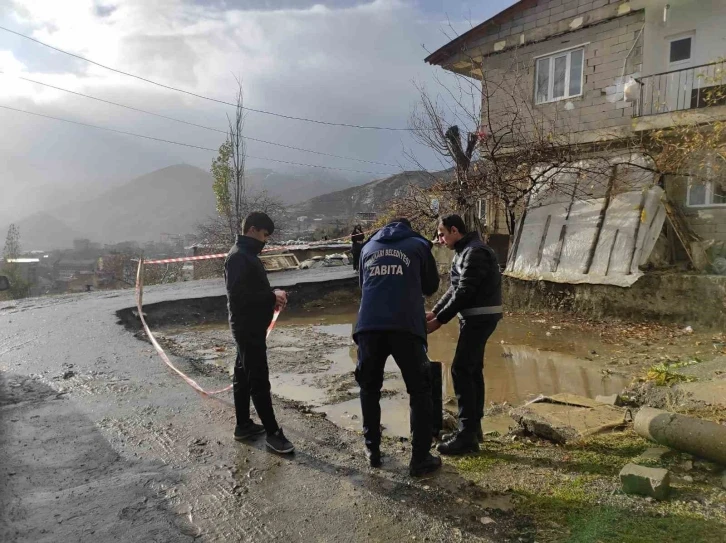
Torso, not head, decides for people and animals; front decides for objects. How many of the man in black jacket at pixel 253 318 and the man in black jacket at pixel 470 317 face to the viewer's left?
1

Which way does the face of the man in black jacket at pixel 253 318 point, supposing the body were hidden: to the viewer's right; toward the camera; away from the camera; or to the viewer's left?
to the viewer's right

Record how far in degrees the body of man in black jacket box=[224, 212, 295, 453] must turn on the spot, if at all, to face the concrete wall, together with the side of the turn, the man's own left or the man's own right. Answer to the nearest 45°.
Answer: approximately 45° to the man's own left

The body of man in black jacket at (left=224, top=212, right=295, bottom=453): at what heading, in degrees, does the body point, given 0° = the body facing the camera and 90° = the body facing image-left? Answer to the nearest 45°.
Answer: approximately 270°

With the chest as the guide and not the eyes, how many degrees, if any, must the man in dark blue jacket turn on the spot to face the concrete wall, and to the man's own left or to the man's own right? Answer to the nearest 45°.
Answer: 0° — they already face it

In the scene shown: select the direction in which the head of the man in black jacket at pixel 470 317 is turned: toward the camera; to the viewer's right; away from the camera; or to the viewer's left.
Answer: to the viewer's left

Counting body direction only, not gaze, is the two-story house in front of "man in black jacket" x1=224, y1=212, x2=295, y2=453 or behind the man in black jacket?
in front

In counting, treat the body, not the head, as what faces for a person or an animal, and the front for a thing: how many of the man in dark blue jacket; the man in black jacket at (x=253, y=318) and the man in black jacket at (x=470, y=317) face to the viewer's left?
1

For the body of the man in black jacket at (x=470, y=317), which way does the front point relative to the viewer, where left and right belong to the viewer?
facing to the left of the viewer

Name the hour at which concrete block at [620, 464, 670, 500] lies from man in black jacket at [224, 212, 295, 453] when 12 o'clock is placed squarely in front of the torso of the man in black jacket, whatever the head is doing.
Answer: The concrete block is roughly at 1 o'clock from the man in black jacket.

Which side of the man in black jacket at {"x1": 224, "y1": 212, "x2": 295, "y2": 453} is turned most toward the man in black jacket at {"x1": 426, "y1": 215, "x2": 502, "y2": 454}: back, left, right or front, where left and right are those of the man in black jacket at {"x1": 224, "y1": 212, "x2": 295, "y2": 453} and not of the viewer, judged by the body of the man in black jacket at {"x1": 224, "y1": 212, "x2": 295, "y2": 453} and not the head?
front

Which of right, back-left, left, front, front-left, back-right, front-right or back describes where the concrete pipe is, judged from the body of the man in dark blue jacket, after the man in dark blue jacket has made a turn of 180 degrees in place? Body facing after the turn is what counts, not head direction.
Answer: back-left

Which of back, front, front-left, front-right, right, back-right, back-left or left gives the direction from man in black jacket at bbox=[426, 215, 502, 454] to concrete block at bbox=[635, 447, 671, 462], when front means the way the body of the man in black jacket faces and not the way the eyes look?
back

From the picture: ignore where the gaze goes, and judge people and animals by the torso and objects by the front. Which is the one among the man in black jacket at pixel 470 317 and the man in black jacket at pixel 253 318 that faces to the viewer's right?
the man in black jacket at pixel 253 318

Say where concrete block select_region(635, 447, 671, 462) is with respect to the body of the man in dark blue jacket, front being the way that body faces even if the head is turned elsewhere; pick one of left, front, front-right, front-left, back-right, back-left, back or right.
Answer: front-right

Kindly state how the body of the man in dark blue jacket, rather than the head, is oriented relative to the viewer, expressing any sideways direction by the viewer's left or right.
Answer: facing away from the viewer and to the right of the viewer

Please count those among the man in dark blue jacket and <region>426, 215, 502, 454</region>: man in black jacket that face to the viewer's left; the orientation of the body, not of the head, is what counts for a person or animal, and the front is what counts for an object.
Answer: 1
